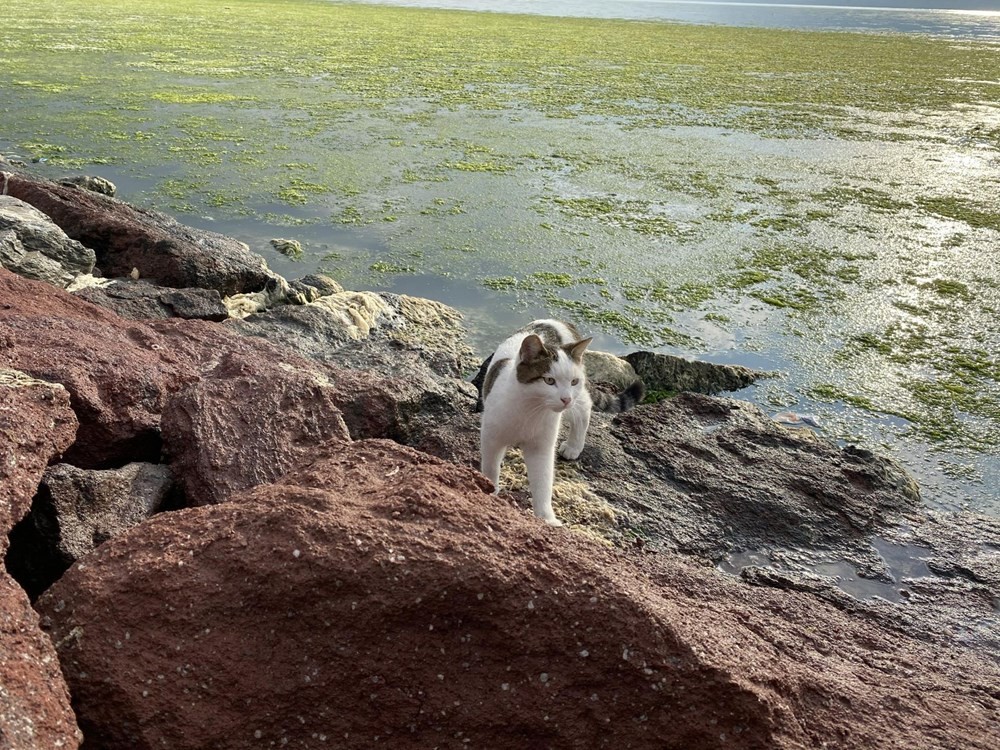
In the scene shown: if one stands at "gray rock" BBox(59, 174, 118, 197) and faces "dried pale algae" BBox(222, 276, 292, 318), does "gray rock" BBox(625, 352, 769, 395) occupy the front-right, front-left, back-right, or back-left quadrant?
front-left

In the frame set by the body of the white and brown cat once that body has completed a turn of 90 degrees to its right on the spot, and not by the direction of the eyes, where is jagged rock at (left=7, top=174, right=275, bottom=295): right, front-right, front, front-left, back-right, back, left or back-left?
front-right

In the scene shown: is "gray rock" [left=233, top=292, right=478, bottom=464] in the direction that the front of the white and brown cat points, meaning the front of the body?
no

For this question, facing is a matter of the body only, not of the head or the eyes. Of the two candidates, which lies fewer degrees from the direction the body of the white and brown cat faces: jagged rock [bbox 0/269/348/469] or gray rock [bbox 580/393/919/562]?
the jagged rock

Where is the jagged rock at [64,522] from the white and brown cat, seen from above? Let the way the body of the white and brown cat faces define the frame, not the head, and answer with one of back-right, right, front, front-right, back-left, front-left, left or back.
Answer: front-right

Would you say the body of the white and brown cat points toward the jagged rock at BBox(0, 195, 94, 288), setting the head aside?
no

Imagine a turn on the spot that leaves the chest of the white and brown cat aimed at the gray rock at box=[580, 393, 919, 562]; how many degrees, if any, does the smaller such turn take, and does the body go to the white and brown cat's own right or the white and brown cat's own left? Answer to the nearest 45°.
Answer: approximately 135° to the white and brown cat's own left

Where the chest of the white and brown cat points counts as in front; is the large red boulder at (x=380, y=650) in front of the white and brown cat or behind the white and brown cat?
in front

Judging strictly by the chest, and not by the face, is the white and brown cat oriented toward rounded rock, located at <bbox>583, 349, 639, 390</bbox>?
no

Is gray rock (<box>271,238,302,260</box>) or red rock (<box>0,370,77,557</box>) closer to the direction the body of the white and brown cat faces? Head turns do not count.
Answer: the red rock

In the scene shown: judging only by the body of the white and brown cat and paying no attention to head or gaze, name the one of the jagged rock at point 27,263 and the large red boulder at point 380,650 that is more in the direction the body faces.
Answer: the large red boulder

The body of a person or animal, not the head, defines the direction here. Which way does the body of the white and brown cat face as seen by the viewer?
toward the camera
